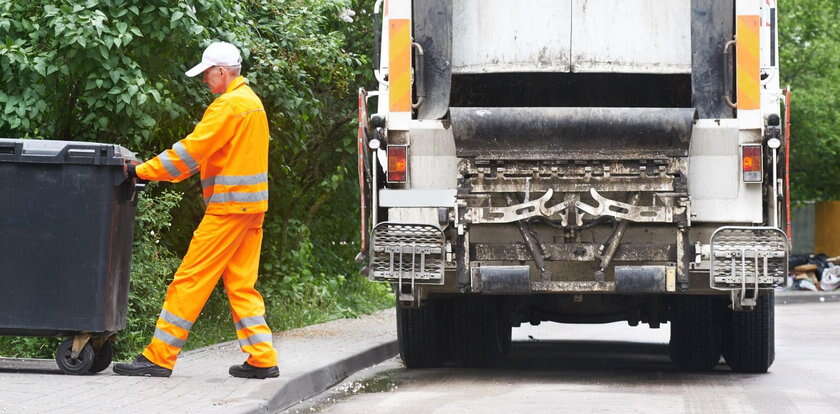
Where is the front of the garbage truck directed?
away from the camera

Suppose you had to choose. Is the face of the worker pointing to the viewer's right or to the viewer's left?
to the viewer's left

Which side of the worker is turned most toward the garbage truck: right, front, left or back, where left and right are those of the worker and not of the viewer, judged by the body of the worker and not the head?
back

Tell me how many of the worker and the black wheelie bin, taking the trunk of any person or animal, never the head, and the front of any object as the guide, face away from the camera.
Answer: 0

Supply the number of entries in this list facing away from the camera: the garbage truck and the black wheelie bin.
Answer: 1

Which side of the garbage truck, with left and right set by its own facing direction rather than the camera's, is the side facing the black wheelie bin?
left

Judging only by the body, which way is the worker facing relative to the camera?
to the viewer's left
